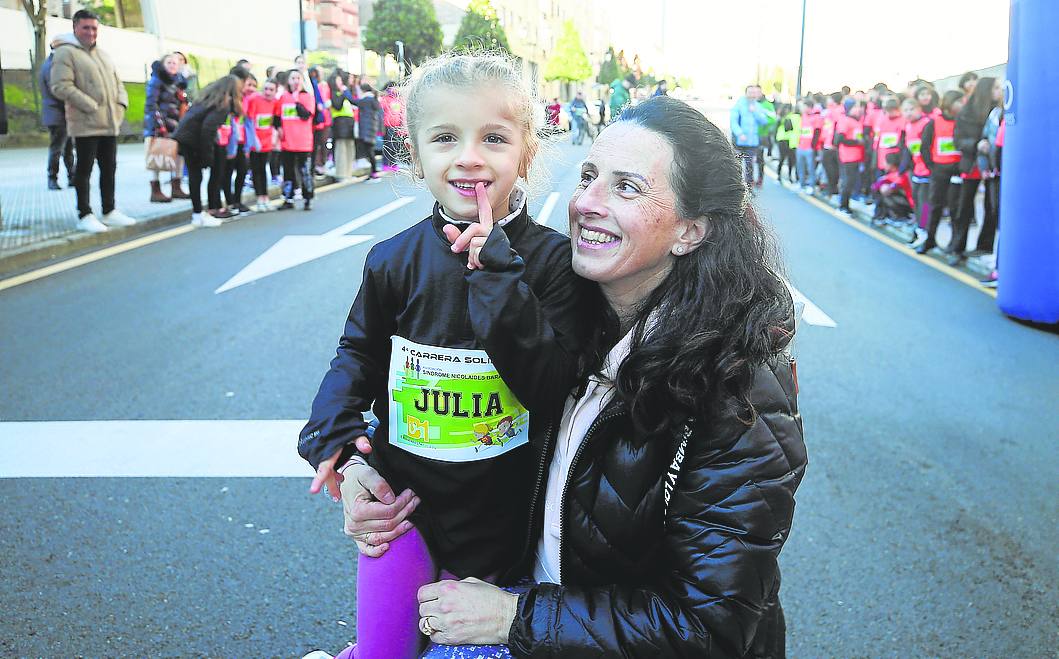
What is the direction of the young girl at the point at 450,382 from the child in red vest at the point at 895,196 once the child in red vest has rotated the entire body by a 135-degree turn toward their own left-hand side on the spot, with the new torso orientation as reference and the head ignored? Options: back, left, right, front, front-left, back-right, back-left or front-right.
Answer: right

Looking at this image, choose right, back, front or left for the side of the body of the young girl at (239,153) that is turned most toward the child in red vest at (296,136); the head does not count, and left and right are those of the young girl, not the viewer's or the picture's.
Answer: left

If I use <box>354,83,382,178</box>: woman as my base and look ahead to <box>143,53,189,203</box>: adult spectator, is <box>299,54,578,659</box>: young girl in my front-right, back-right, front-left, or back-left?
front-left

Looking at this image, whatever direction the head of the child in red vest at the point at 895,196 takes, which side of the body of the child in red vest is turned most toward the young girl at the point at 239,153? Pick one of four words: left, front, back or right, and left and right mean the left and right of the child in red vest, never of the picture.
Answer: front

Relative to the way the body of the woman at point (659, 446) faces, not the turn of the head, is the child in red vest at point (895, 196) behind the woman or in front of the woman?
behind

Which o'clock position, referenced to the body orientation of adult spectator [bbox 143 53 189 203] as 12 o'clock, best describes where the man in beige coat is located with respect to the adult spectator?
The man in beige coat is roughly at 2 o'clock from the adult spectator.

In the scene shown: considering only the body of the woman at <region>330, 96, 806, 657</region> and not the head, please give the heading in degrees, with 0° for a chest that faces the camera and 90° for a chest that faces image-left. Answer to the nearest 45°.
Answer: approximately 45°

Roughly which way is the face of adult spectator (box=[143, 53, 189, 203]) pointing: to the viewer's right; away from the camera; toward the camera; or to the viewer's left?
toward the camera

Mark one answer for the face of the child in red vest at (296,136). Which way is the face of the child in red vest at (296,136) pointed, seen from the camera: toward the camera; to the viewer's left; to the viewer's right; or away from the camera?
toward the camera

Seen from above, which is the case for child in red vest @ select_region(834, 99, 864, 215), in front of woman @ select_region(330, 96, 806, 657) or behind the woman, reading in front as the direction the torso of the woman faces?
behind

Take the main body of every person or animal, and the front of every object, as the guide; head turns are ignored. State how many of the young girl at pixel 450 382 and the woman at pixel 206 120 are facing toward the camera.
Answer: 1

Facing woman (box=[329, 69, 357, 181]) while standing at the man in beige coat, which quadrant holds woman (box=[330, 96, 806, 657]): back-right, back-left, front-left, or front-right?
back-right

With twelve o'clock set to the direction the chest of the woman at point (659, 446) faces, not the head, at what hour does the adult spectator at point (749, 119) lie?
The adult spectator is roughly at 5 o'clock from the woman.

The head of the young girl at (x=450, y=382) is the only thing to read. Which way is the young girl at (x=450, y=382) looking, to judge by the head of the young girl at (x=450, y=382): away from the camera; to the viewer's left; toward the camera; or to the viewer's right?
toward the camera

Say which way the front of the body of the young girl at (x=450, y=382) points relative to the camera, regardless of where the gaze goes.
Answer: toward the camera

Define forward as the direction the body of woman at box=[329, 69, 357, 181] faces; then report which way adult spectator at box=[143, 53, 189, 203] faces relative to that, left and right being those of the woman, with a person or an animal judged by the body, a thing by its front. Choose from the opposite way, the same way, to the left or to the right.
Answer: the same way
